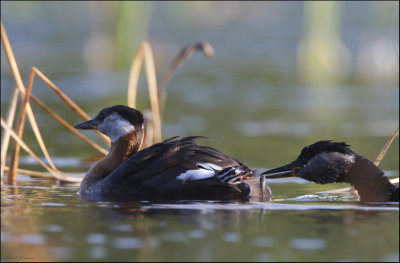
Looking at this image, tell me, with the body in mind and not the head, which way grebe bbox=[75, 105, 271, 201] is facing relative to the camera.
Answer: to the viewer's left

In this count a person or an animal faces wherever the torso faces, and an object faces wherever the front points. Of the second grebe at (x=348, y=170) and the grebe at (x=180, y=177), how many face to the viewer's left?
2

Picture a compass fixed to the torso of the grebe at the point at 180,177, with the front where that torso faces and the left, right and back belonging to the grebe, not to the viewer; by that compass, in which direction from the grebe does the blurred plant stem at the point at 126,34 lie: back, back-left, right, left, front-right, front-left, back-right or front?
right

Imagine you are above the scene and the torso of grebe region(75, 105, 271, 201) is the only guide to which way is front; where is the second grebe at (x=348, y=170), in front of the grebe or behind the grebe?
behind

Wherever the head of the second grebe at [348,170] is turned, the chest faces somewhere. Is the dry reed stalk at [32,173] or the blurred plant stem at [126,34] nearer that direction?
the dry reed stalk

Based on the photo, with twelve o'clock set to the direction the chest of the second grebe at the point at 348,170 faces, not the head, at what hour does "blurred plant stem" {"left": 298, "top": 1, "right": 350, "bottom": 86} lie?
The blurred plant stem is roughly at 3 o'clock from the second grebe.

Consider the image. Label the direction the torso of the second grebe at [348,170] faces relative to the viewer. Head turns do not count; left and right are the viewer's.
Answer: facing to the left of the viewer
